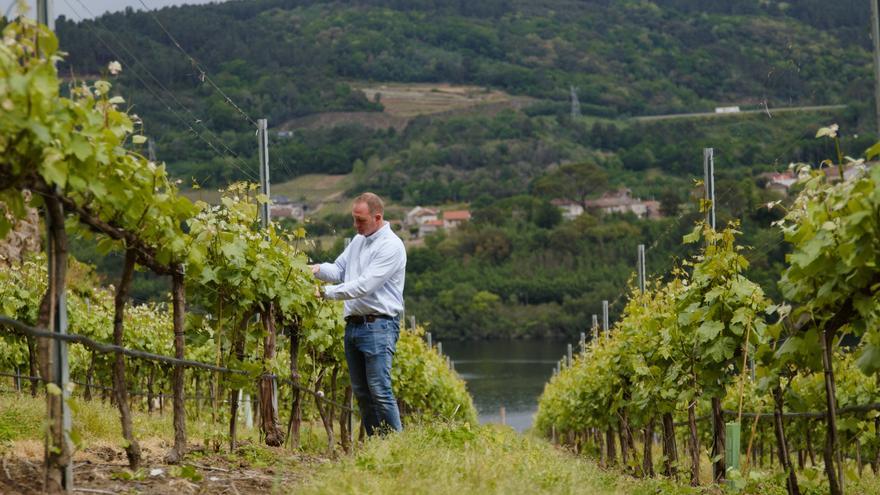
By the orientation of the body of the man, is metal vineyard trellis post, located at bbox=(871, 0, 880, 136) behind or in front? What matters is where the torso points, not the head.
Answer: behind

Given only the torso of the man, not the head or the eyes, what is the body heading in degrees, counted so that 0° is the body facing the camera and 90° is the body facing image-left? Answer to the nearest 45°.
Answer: approximately 45°

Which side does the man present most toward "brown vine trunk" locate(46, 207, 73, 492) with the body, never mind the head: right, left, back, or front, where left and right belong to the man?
front
